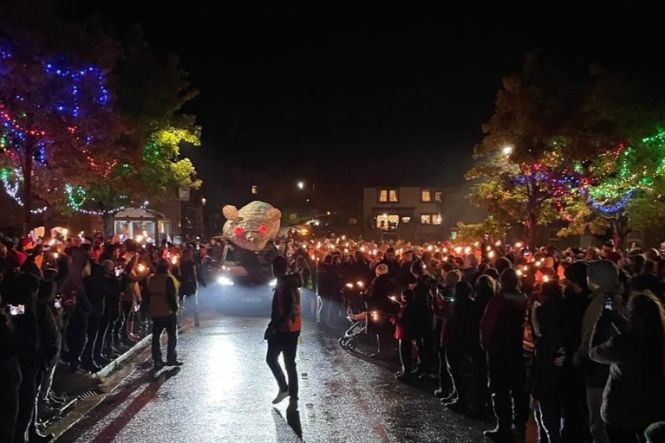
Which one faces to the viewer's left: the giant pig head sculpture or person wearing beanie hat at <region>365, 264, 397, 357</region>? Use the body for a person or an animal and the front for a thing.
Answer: the person wearing beanie hat

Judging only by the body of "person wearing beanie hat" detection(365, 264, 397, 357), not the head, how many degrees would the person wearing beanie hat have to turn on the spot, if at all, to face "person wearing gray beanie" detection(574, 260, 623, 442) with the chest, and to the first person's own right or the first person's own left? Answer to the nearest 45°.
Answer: approximately 90° to the first person's own left

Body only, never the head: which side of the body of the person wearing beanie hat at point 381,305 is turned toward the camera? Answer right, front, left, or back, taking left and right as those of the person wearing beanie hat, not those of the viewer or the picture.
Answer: left

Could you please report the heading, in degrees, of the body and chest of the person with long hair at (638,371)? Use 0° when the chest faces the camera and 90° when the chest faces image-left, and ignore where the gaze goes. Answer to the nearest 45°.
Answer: approximately 135°

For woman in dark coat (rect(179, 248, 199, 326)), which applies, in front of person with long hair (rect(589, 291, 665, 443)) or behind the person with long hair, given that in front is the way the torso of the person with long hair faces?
in front

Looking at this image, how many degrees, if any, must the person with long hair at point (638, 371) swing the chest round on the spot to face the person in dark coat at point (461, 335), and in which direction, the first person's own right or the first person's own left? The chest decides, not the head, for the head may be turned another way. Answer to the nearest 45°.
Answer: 0° — they already face them

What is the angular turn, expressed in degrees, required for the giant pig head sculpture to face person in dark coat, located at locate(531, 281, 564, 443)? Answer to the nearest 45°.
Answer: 0° — it already faces them

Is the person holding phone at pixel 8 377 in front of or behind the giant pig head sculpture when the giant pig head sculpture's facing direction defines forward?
in front

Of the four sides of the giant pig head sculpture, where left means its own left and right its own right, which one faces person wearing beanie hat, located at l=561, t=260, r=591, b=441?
front

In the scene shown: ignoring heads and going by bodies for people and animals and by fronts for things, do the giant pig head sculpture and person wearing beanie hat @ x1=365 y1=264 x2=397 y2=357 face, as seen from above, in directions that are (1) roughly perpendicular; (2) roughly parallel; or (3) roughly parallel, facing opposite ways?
roughly perpendicular

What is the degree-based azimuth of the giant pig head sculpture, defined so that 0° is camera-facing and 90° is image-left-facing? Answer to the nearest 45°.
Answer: approximately 0°
